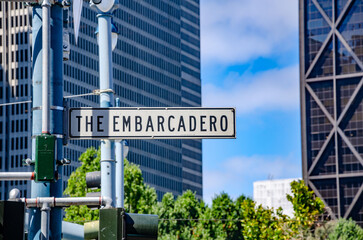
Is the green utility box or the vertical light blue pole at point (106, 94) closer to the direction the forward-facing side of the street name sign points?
the green utility box

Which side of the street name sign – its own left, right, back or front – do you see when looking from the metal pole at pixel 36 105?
right

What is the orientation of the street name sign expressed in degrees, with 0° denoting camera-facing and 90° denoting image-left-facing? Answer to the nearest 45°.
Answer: approximately 0°
